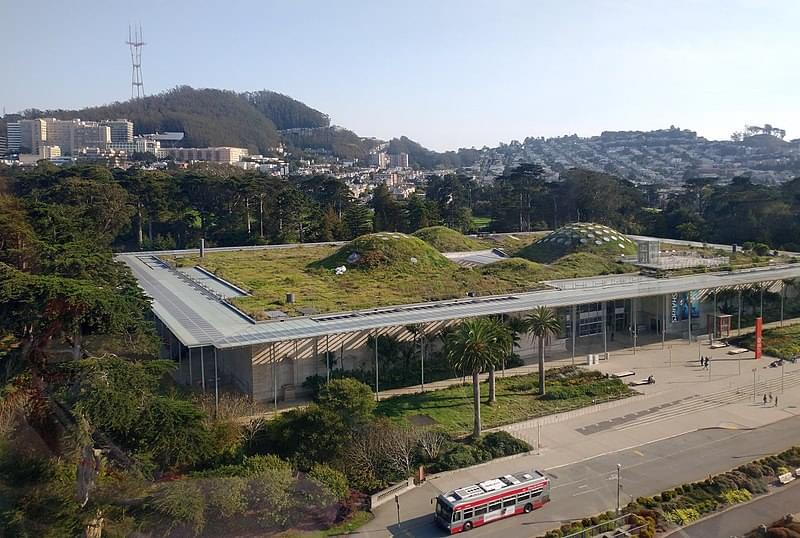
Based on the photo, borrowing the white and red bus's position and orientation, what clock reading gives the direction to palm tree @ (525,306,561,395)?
The palm tree is roughly at 5 o'clock from the white and red bus.

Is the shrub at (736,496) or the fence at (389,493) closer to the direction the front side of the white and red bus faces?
the fence

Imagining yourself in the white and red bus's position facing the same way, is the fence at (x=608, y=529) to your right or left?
on your left

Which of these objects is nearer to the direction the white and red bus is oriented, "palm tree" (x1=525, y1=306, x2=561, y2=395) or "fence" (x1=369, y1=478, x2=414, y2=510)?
the fence

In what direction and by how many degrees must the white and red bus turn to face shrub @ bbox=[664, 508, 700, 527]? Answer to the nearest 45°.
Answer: approximately 135° to its left

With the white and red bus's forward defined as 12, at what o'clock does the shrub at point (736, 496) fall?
The shrub is roughly at 7 o'clock from the white and red bus.

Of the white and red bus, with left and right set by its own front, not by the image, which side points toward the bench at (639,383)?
back

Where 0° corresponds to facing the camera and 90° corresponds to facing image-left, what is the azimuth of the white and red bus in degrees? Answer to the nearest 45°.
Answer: approximately 45°

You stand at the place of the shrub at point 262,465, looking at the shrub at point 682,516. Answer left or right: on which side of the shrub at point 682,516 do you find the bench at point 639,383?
left
